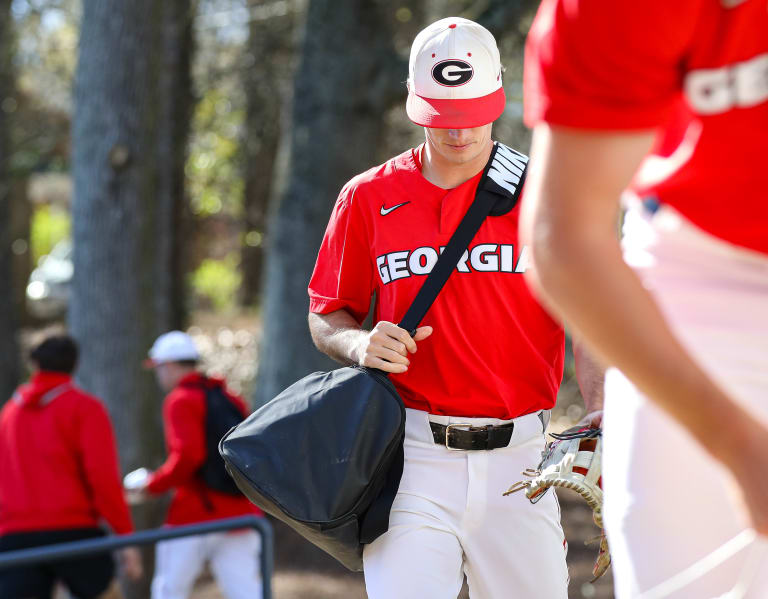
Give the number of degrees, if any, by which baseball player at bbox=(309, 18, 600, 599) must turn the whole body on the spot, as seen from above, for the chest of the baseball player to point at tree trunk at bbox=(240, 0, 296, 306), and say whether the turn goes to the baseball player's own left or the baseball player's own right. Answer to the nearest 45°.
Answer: approximately 180°

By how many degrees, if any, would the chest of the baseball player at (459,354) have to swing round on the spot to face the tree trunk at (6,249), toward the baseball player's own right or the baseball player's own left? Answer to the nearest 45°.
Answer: approximately 135° to the baseball player's own right

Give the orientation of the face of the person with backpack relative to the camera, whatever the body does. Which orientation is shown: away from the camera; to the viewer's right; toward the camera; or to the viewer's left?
to the viewer's left

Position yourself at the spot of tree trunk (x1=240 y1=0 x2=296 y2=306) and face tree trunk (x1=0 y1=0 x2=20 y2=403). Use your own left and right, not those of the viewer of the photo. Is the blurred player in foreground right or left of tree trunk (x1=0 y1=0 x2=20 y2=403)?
left

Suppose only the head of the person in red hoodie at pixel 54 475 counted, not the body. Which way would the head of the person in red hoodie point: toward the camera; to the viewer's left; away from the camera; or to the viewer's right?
away from the camera
